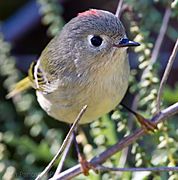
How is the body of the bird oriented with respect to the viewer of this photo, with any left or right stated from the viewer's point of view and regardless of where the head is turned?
facing the viewer and to the right of the viewer
